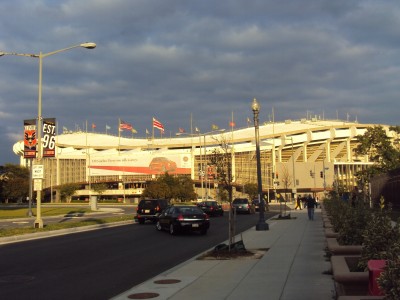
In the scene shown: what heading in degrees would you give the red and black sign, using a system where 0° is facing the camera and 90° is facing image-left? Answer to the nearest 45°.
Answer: approximately 0°

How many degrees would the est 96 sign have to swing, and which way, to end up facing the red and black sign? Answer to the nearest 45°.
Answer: approximately 135° to its right

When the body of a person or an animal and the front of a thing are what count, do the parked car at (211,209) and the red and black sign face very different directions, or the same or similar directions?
very different directions

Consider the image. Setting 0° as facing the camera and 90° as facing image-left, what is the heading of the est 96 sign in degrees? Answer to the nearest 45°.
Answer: approximately 0°

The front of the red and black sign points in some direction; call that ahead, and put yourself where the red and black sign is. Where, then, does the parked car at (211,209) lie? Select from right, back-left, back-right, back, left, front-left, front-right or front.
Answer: back-left

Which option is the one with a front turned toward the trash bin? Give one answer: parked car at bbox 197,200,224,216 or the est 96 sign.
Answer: the est 96 sign

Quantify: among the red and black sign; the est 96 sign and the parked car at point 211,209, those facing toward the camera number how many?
2

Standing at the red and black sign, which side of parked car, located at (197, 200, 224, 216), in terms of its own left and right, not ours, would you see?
back
